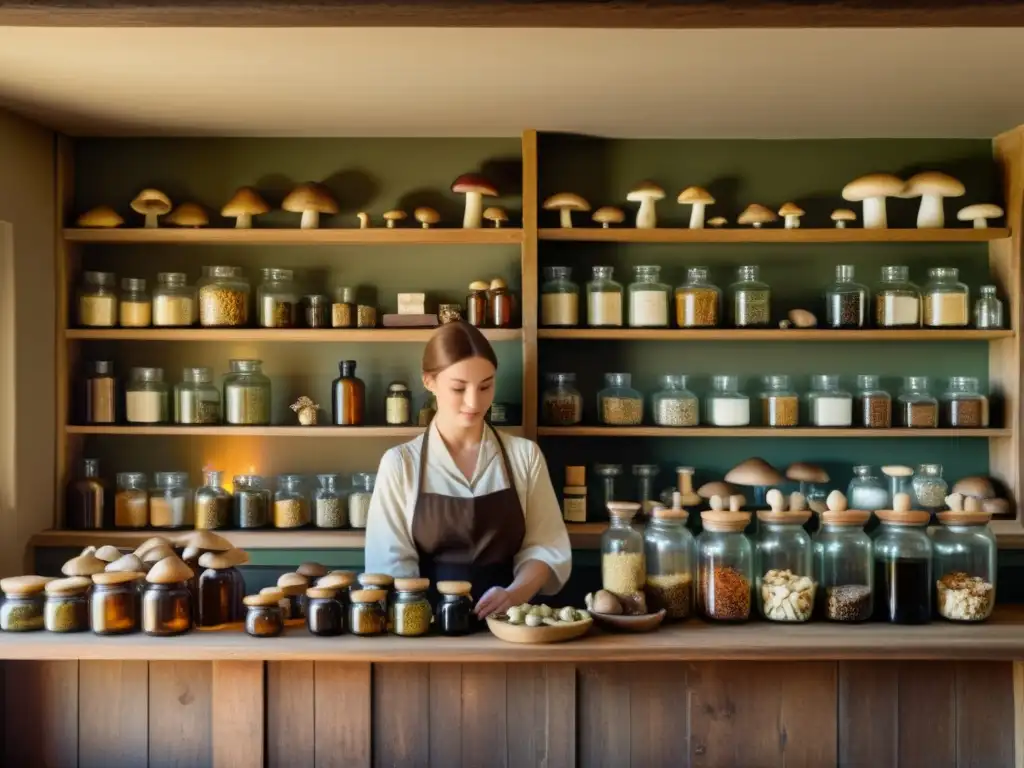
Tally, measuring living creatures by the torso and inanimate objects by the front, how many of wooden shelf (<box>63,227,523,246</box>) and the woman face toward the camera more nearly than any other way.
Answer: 2

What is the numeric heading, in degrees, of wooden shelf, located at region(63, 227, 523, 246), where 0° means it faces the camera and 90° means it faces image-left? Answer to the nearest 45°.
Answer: approximately 0°

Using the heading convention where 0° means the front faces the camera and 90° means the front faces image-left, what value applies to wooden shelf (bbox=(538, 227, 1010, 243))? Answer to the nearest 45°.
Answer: approximately 0°

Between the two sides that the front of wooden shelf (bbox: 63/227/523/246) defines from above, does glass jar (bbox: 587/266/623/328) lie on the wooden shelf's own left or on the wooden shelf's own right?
on the wooden shelf's own left

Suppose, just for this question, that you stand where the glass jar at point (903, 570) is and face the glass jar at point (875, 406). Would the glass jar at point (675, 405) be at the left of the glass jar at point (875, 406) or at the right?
left

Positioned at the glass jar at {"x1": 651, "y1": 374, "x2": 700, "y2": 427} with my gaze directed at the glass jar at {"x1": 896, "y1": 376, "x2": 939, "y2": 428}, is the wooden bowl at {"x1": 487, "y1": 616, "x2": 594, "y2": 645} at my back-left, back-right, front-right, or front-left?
back-right

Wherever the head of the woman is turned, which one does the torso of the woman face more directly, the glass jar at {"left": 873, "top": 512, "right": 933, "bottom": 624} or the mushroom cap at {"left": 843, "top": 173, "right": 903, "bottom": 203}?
the glass jar

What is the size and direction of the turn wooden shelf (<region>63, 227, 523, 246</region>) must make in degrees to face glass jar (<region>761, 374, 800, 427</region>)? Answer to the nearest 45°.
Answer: approximately 90° to its left

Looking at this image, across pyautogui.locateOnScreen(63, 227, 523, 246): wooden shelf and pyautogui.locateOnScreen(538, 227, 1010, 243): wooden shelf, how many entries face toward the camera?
2
